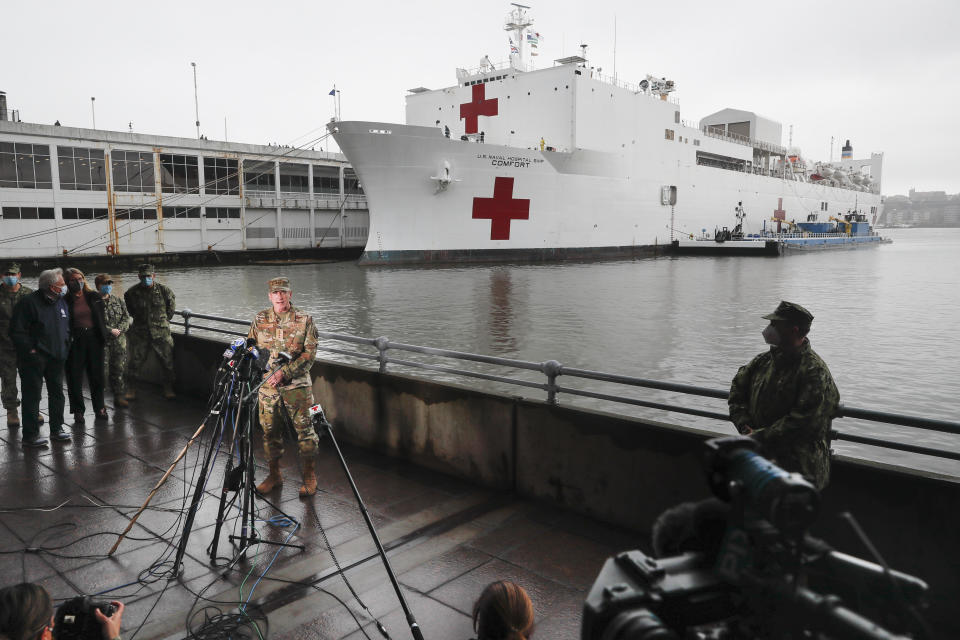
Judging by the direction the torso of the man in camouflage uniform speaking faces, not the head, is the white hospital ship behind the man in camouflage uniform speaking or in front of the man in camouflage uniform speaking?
behind

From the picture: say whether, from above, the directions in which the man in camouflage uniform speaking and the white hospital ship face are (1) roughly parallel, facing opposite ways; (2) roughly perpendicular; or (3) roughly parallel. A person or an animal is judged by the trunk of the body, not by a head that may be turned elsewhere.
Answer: roughly perpendicular

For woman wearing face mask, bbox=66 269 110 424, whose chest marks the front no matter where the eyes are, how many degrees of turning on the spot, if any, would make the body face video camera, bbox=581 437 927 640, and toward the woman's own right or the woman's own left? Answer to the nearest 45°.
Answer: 0° — they already face it

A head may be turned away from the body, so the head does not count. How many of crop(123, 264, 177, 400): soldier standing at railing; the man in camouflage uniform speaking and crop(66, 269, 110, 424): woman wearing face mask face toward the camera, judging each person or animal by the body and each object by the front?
3

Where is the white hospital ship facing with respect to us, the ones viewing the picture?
facing the viewer and to the left of the viewer

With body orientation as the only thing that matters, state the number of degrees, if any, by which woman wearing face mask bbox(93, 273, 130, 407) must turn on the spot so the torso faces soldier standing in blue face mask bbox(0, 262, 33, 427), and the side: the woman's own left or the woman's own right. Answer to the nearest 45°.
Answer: approximately 90° to the woman's own right

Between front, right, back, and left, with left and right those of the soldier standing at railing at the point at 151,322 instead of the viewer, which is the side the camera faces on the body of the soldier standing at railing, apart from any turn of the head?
front

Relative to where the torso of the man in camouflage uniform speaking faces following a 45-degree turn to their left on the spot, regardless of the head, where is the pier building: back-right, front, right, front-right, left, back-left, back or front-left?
back-left

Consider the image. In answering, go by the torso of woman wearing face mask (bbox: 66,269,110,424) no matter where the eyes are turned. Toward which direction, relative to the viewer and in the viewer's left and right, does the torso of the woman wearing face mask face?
facing the viewer

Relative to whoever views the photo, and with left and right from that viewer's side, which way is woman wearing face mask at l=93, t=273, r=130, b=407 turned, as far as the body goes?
facing the viewer and to the right of the viewer

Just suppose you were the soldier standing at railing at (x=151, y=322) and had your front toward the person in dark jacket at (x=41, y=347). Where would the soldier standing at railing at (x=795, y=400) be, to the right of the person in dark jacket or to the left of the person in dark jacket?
left

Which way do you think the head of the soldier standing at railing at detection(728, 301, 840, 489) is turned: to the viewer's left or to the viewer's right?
to the viewer's left

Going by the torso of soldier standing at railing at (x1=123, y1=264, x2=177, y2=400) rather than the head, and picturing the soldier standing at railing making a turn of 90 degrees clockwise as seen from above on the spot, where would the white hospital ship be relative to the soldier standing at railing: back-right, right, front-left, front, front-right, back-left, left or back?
back-right

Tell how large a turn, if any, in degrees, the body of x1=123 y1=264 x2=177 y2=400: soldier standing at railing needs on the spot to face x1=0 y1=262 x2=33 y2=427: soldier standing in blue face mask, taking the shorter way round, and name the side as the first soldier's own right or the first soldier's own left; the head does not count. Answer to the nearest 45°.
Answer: approximately 45° to the first soldier's own right

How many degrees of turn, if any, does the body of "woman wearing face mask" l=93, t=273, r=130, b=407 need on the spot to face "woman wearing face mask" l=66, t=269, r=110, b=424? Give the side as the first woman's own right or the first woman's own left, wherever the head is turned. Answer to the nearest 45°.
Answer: approximately 90° to the first woman's own right

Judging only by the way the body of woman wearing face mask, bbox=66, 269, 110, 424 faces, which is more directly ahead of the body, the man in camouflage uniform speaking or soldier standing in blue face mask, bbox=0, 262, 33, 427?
the man in camouflage uniform speaking
